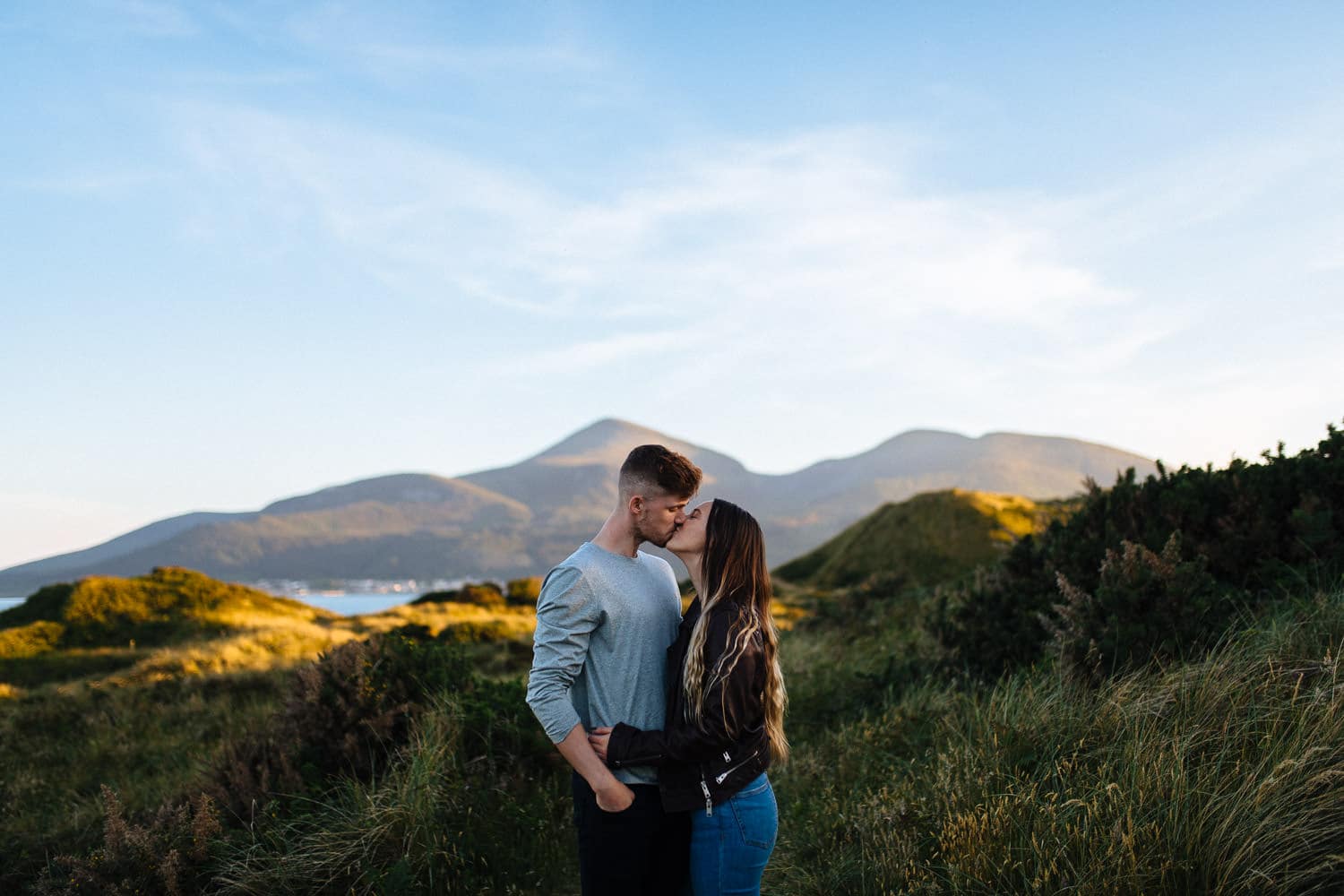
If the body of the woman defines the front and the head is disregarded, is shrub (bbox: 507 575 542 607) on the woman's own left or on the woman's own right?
on the woman's own right

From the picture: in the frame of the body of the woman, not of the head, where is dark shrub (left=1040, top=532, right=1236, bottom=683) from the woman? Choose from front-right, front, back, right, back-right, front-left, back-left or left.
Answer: back-right

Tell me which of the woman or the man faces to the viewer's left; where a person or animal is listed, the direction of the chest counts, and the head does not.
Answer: the woman

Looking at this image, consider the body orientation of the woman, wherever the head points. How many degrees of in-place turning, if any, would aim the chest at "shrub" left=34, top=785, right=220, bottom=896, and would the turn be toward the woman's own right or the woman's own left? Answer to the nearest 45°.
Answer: approximately 45° to the woman's own right

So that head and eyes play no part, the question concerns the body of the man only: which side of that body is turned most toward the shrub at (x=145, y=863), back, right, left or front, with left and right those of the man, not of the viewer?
back

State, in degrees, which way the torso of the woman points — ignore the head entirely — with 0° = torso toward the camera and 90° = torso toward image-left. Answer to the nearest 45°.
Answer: approximately 90°

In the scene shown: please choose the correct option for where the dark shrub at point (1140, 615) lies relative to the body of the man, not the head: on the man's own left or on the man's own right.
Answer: on the man's own left

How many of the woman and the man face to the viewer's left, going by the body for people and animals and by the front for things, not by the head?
1

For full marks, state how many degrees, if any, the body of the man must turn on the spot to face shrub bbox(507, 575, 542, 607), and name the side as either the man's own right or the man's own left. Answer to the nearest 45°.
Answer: approximately 135° to the man's own left
